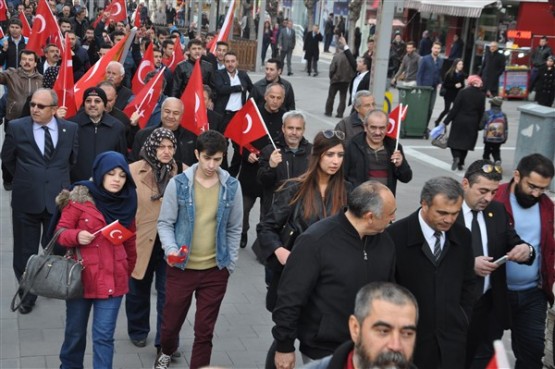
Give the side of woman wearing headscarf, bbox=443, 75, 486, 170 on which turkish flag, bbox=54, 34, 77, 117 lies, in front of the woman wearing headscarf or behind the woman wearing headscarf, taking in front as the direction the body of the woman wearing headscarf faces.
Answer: behind

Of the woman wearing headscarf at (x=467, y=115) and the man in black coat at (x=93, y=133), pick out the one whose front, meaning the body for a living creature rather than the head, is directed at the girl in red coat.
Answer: the man in black coat

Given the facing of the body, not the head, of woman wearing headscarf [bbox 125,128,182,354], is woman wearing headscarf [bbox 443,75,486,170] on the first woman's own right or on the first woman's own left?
on the first woman's own left

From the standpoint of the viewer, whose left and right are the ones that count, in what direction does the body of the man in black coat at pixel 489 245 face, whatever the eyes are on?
facing the viewer

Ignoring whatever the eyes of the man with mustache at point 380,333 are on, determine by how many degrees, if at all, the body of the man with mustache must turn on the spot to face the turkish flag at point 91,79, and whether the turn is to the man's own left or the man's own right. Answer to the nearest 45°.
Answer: approximately 180°

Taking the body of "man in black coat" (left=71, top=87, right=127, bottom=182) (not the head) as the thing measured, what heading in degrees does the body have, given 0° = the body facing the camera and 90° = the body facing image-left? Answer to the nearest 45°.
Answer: approximately 0°

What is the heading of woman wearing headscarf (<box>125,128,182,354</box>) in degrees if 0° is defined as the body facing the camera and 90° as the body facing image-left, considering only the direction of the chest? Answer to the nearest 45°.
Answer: approximately 315°

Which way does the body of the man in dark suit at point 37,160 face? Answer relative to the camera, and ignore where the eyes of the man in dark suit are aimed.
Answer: toward the camera

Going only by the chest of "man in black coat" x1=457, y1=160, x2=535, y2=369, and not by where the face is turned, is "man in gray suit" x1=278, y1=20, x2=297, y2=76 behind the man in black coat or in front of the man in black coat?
behind

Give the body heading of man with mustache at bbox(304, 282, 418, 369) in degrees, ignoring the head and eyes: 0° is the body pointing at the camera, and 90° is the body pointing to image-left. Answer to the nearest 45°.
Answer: approximately 315°

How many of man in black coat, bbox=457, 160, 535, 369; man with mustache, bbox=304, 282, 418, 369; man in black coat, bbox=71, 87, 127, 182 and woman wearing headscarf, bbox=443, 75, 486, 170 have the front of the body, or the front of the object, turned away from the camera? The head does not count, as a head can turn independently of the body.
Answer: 1

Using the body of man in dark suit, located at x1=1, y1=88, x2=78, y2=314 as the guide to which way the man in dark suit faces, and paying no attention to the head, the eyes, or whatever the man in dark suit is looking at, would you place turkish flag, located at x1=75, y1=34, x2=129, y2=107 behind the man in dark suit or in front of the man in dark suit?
behind

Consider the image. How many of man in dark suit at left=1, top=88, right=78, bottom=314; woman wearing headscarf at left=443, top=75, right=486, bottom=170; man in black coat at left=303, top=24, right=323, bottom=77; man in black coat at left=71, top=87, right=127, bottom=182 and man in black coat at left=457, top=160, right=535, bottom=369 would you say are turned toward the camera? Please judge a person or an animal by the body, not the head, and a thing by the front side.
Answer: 4

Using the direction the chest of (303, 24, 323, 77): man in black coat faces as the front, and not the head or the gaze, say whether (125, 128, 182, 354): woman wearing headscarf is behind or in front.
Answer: in front
